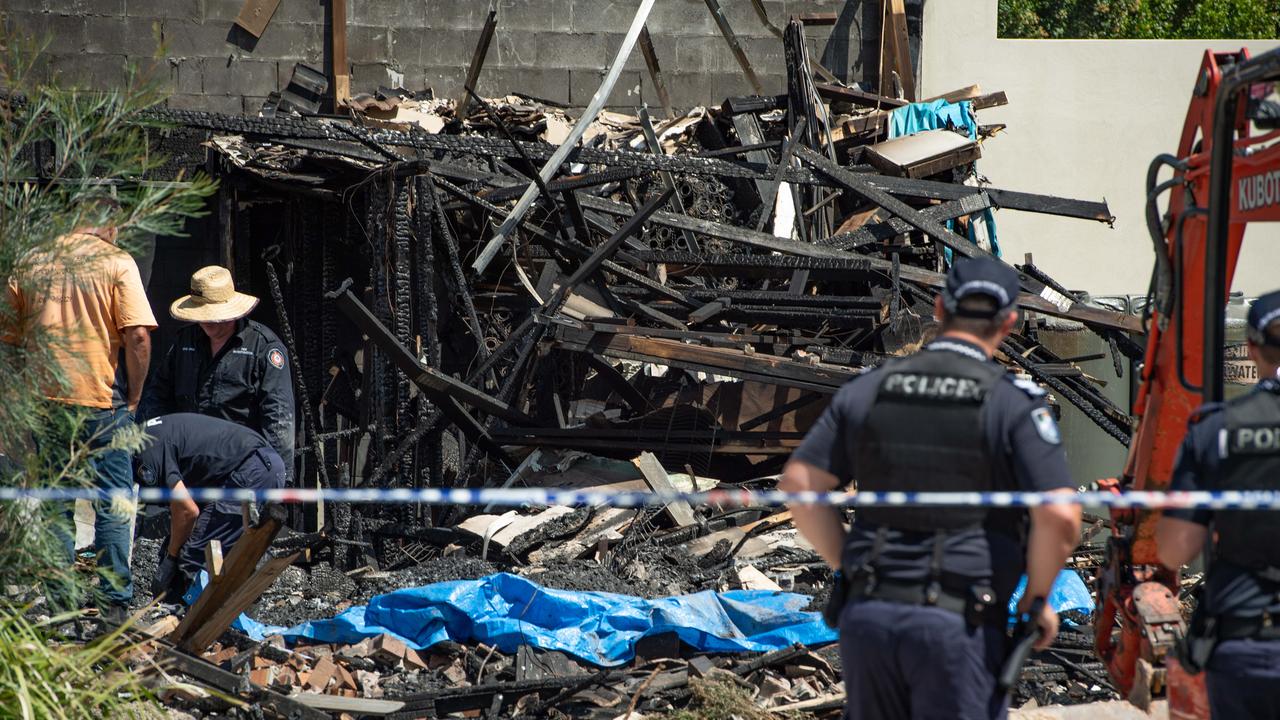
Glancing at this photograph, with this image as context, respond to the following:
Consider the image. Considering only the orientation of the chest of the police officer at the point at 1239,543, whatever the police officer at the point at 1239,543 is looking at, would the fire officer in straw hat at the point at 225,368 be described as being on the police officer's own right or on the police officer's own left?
on the police officer's own left

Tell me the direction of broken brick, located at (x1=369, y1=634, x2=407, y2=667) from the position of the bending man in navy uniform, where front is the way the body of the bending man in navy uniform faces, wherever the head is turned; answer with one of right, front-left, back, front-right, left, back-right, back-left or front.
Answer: back-left

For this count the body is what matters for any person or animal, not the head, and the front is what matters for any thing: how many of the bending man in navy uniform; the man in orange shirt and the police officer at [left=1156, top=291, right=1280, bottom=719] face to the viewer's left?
1

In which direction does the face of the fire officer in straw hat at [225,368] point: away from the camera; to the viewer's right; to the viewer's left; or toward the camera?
toward the camera

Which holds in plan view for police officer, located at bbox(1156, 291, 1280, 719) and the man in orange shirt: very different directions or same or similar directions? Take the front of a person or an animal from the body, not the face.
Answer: same or similar directions

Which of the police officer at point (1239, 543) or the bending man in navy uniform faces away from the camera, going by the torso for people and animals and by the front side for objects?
the police officer

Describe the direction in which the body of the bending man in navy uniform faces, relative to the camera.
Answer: to the viewer's left

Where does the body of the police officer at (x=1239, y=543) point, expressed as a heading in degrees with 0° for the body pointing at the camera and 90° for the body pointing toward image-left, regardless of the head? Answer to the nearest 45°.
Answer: approximately 180°

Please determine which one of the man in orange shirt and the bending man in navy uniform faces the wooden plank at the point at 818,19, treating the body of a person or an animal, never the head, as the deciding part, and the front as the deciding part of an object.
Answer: the man in orange shirt
